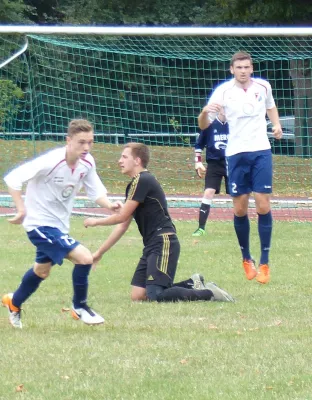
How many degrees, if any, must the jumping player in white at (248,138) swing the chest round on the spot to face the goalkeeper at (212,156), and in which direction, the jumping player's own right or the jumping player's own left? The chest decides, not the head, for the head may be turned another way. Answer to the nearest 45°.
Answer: approximately 180°

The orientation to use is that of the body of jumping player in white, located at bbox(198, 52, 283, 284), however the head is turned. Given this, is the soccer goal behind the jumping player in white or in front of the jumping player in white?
behind

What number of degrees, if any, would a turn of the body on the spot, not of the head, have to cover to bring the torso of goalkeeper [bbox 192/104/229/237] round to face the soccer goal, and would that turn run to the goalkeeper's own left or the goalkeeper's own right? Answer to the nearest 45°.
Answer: approximately 180°

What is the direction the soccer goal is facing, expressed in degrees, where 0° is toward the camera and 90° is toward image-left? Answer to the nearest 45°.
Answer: approximately 0°

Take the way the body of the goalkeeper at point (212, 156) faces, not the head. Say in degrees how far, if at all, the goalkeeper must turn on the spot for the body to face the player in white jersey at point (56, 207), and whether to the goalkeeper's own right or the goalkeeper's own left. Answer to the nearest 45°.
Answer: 0° — they already face them

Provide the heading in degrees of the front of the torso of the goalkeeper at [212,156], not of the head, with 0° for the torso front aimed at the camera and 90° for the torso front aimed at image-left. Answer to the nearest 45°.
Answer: approximately 0°
